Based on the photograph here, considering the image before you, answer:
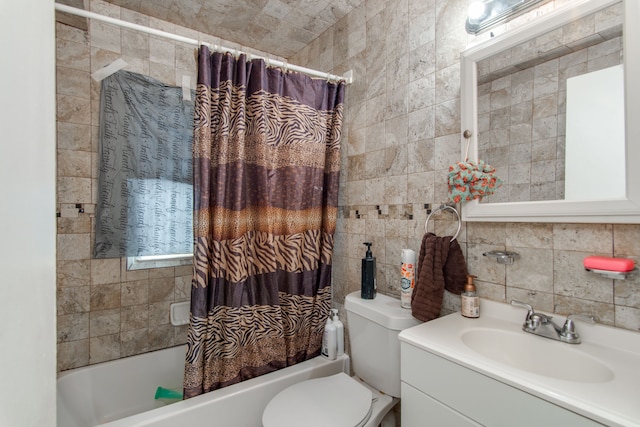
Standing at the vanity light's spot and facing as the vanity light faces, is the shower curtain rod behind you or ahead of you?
ahead

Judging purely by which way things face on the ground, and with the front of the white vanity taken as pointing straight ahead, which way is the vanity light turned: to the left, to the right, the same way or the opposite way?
the same way

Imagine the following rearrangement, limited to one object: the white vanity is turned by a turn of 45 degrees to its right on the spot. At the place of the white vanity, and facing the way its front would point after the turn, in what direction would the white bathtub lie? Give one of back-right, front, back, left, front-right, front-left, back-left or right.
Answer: front

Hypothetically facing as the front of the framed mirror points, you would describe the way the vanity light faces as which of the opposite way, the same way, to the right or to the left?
the same way

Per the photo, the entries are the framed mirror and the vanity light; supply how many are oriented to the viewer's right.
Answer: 0

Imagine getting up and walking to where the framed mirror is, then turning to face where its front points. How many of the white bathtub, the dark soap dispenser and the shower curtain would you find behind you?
0

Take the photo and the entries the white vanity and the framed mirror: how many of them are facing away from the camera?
0

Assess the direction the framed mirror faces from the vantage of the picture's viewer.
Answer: facing the viewer and to the left of the viewer

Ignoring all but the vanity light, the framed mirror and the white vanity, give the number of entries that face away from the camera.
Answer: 0

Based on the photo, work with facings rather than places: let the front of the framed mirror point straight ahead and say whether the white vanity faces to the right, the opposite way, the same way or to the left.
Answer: the same way

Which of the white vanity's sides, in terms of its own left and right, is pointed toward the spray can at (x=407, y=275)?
right
